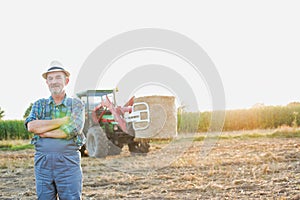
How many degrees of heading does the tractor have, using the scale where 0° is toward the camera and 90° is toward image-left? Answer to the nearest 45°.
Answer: approximately 315°
